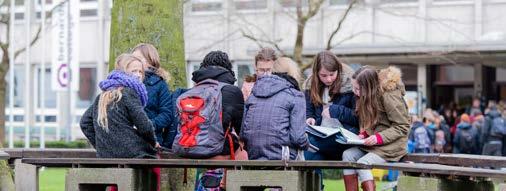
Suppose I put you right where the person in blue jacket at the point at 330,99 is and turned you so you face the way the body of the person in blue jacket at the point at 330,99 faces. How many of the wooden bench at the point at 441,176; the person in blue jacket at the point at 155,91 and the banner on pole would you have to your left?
1

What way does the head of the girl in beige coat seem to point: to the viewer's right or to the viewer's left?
to the viewer's left

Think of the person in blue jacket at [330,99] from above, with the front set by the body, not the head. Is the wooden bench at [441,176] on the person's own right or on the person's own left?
on the person's own left

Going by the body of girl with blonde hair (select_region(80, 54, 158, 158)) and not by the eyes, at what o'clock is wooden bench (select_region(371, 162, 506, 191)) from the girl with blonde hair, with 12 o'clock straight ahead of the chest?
The wooden bench is roughly at 2 o'clock from the girl with blonde hair.

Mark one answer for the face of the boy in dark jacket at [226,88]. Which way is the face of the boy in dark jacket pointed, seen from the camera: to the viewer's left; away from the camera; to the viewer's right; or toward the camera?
away from the camera

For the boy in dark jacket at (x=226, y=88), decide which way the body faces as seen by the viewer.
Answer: away from the camera

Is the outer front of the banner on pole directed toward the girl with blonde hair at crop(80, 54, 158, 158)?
yes

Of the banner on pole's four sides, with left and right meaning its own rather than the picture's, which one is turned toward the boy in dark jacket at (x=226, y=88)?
front

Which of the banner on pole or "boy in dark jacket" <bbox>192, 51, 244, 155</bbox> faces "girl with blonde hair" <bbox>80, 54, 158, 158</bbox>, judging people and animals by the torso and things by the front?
the banner on pole

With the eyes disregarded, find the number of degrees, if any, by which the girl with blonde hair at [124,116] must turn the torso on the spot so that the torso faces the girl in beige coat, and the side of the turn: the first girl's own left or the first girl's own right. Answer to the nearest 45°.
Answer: approximately 45° to the first girl's own right
